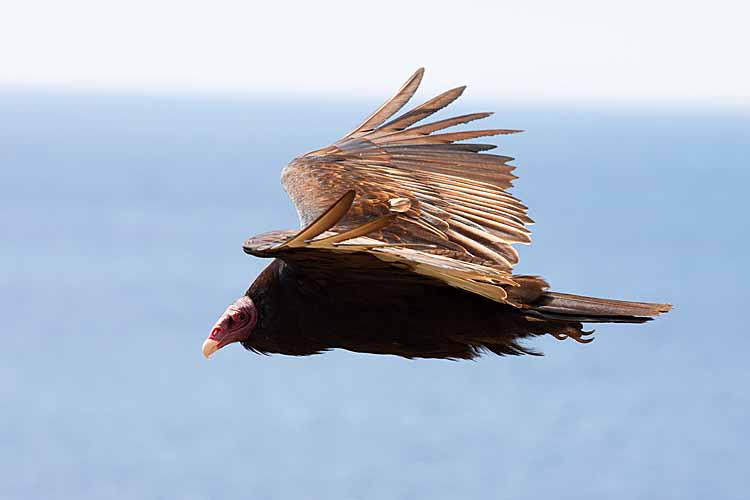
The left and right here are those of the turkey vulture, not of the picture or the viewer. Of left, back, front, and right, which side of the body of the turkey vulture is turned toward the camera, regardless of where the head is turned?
left
